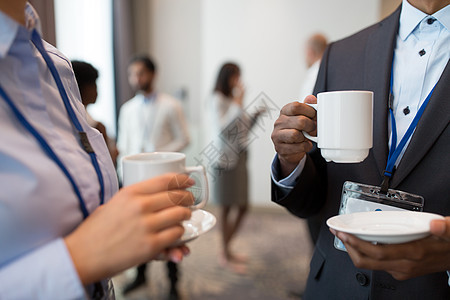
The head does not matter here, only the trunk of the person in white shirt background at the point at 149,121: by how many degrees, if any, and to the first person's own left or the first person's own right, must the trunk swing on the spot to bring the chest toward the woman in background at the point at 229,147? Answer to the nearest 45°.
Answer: approximately 135° to the first person's own left

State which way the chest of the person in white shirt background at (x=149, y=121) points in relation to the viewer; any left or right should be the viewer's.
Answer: facing the viewer and to the left of the viewer

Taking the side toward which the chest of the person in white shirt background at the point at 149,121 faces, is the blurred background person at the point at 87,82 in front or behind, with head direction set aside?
in front
